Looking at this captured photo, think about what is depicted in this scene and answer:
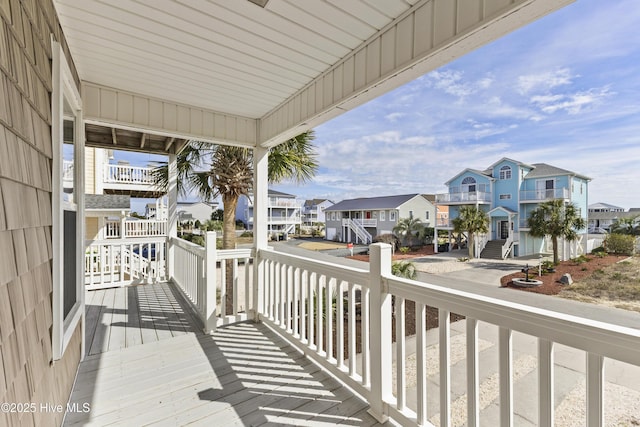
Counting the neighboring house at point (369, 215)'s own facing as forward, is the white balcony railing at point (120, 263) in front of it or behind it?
in front

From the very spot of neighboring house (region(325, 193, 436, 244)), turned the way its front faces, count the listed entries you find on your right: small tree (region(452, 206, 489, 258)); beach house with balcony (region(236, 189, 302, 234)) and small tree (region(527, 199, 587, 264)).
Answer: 1

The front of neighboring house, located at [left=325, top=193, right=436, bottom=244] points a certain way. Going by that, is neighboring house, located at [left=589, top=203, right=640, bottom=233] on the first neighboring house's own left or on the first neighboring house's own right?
on the first neighboring house's own left

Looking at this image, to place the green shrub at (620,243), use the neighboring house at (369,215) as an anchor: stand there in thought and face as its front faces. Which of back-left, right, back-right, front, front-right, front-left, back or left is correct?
front-left

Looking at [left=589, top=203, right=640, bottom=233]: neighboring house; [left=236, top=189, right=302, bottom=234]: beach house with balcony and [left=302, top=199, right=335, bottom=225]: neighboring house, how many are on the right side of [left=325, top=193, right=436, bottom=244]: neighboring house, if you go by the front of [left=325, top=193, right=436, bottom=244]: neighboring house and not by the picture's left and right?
2

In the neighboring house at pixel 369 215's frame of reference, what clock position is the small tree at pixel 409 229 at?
The small tree is roughly at 10 o'clock from the neighboring house.

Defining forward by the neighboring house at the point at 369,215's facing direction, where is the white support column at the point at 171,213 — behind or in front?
in front

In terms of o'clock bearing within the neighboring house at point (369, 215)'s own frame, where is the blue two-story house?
The blue two-story house is roughly at 10 o'clock from the neighboring house.

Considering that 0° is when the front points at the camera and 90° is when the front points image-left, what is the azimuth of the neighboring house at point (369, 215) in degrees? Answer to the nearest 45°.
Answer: approximately 45°

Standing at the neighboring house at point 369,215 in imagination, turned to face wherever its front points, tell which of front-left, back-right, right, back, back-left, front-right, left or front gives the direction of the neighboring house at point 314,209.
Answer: right
